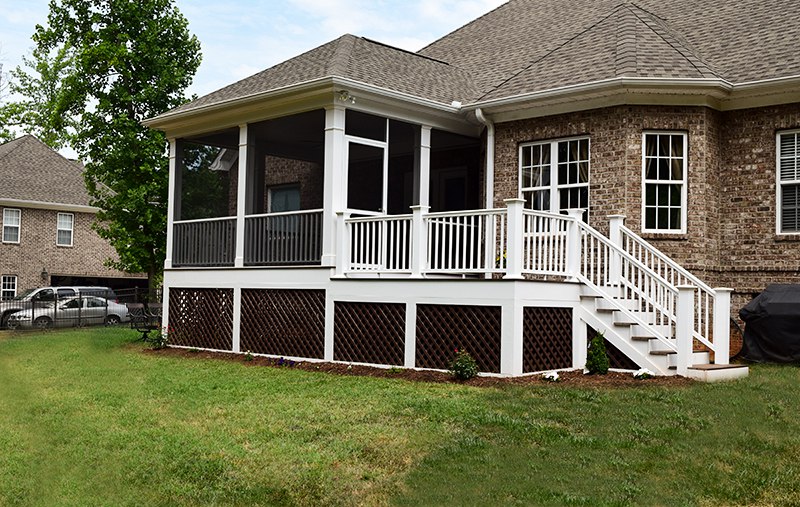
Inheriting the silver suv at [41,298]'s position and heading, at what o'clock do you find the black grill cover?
The black grill cover is roughly at 8 o'clock from the silver suv.

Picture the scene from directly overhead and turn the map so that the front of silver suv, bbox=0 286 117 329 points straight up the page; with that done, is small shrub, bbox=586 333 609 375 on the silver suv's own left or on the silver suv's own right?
on the silver suv's own left

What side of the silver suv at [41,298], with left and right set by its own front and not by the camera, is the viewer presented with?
left

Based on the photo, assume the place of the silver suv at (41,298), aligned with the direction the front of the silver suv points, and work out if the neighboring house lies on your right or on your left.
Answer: on your right
